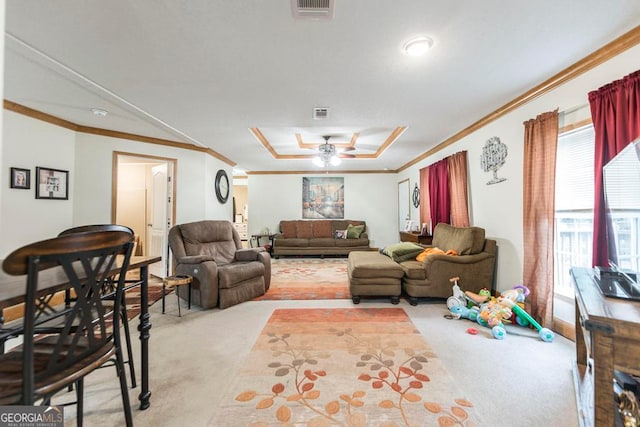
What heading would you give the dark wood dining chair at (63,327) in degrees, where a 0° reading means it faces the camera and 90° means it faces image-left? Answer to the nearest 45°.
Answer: approximately 135°

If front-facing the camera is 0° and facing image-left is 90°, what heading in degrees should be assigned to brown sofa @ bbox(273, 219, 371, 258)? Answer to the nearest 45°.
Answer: approximately 0°

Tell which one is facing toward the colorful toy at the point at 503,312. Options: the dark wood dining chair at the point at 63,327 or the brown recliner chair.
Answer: the brown recliner chair

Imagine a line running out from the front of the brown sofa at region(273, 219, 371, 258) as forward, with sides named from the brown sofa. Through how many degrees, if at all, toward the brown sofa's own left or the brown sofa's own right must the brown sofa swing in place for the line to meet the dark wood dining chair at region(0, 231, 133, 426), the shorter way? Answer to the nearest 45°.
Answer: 0° — it already faces it

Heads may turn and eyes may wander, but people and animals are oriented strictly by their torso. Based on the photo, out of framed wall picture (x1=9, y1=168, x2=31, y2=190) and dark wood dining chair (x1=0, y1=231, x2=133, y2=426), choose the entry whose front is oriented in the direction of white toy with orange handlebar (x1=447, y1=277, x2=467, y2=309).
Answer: the framed wall picture

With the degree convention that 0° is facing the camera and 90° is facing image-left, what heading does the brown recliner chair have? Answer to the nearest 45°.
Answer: approximately 315°

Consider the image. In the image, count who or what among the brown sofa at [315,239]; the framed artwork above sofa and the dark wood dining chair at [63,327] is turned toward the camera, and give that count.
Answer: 2

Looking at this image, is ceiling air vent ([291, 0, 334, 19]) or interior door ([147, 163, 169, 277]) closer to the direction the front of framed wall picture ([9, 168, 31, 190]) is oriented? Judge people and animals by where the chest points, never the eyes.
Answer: the ceiling air vent

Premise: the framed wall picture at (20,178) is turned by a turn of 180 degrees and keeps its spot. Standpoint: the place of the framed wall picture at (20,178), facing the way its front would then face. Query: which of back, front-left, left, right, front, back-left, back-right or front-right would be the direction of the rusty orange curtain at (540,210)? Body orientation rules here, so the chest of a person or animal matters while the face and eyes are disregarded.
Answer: back

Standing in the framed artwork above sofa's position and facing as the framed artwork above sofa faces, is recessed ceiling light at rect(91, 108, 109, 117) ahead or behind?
ahead

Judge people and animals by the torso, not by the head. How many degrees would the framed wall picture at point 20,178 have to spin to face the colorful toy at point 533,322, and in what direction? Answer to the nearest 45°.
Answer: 0° — it already faces it

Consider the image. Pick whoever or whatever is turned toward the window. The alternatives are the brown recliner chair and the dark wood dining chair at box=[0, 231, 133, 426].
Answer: the brown recliner chair
